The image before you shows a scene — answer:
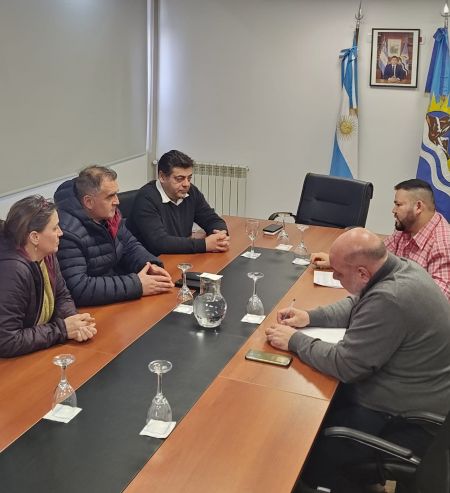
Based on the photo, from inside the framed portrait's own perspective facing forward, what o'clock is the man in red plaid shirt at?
The man in red plaid shirt is roughly at 12 o'clock from the framed portrait.

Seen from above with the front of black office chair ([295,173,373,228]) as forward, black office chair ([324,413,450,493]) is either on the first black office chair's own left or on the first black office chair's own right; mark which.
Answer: on the first black office chair's own left

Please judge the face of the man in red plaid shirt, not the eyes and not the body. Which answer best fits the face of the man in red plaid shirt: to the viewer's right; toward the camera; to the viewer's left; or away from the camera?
to the viewer's left

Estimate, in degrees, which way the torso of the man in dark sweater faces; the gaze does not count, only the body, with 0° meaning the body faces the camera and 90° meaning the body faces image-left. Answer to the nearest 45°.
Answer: approximately 315°

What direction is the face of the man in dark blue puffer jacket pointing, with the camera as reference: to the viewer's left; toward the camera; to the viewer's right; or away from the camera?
to the viewer's right

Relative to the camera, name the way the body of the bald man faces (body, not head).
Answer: to the viewer's left

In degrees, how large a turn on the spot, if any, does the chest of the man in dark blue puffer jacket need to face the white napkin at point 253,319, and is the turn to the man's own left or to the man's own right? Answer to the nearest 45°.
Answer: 0° — they already face it

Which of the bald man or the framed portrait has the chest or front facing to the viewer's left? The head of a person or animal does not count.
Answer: the bald man

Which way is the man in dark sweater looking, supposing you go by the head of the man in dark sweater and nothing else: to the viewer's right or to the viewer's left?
to the viewer's right
